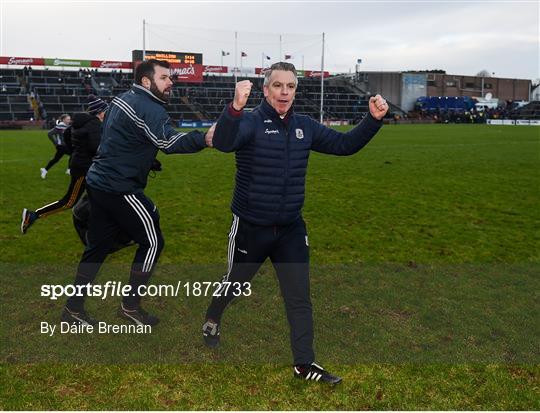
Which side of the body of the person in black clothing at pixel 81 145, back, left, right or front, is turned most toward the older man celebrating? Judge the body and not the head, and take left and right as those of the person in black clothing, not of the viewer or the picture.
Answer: right

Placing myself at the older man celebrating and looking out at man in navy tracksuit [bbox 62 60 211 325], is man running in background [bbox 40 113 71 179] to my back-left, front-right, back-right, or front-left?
front-right

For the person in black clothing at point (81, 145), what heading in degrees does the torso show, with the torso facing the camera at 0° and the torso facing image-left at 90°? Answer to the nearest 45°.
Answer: approximately 270°

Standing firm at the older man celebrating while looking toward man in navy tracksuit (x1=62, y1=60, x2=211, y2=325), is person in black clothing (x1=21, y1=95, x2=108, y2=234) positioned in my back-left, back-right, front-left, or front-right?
front-right
